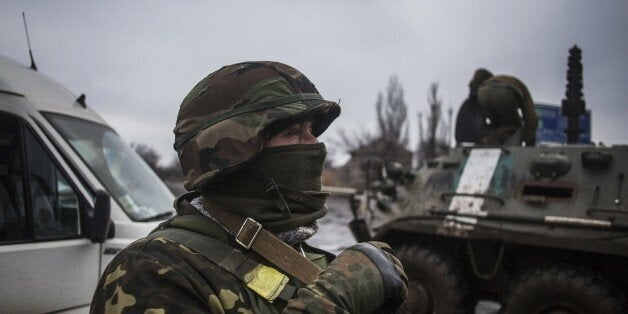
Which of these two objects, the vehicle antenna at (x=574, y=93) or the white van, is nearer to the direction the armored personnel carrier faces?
the white van

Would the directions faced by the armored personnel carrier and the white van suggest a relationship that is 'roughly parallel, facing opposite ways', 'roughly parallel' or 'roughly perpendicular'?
roughly parallel, facing opposite ways

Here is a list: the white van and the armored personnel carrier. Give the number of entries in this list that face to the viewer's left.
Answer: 1

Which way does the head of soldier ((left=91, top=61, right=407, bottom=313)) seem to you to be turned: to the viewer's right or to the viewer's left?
to the viewer's right

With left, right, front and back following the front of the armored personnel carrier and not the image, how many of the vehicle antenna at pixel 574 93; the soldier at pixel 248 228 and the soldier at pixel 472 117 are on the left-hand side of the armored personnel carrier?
1

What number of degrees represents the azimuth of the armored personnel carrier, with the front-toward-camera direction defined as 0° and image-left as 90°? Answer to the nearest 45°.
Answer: approximately 90°
